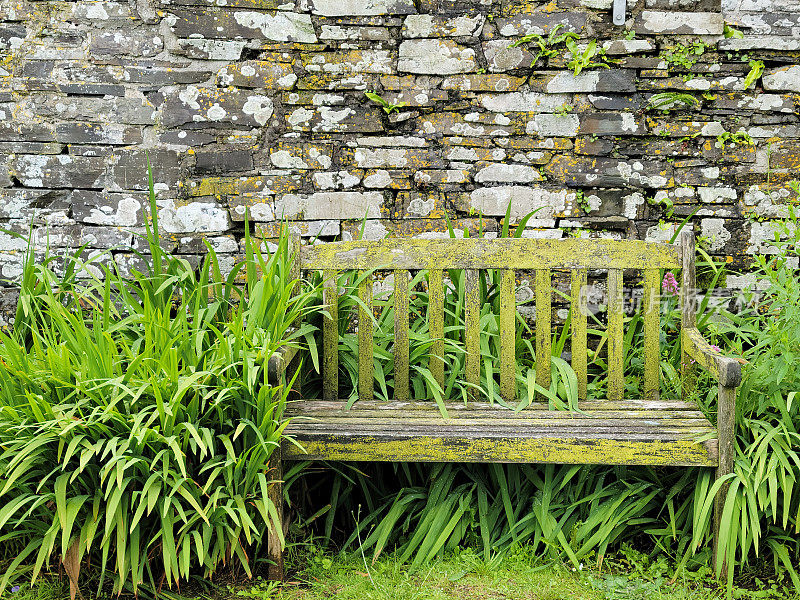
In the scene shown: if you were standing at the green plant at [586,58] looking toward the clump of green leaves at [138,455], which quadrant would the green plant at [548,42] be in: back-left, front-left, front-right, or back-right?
front-right

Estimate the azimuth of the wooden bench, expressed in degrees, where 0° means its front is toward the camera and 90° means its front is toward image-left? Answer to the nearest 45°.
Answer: approximately 0°

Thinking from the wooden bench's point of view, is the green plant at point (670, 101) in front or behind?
behind

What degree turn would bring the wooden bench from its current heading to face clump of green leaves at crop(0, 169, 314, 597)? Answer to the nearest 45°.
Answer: approximately 45° to its right

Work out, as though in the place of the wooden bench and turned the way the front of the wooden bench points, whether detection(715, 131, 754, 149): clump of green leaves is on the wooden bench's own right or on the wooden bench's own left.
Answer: on the wooden bench's own left

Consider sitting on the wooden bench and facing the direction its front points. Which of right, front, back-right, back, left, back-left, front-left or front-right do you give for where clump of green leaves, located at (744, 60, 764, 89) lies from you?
back-left
